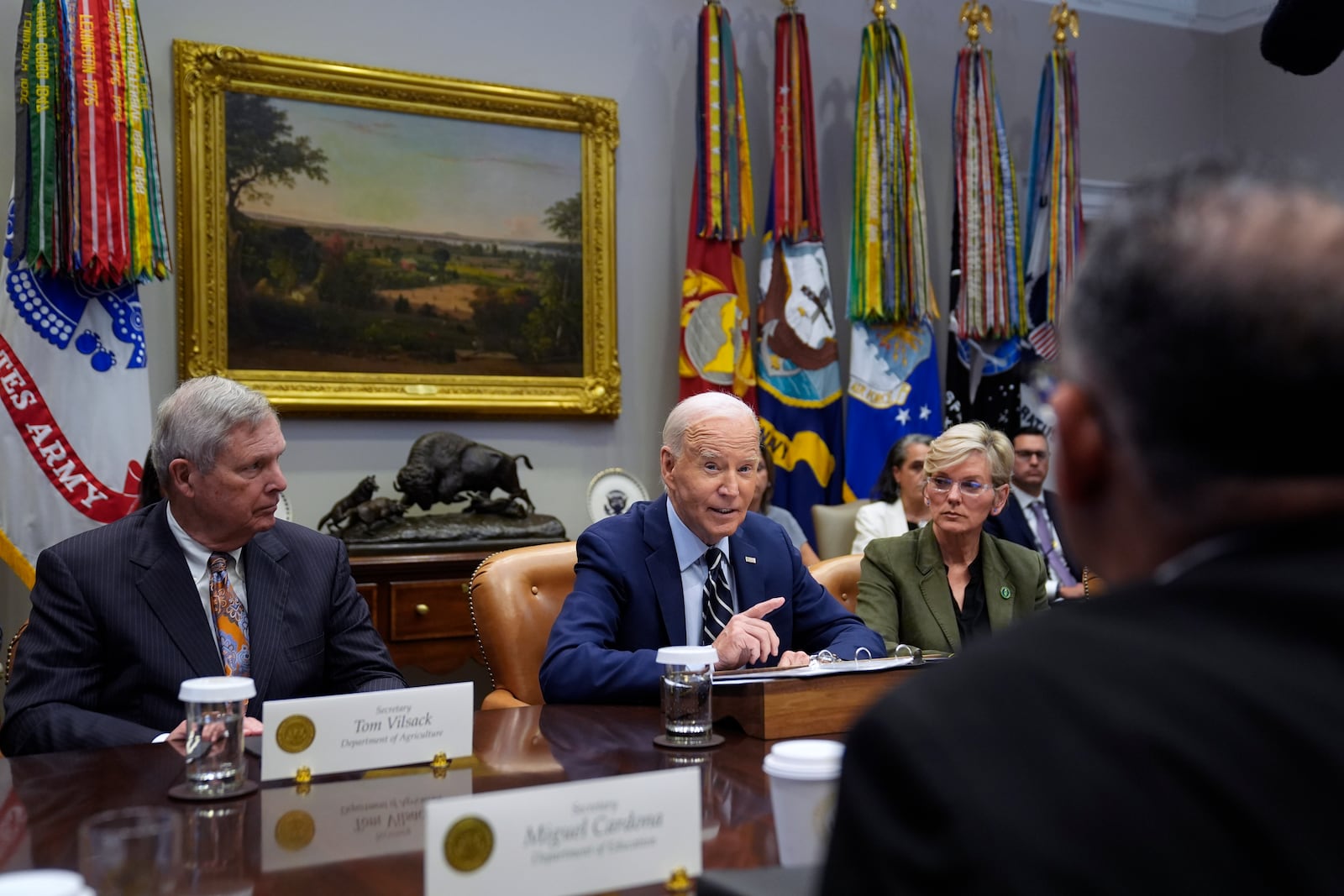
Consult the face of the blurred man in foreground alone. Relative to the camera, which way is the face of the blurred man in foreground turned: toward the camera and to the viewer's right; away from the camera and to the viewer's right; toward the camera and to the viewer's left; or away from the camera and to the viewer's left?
away from the camera and to the viewer's left

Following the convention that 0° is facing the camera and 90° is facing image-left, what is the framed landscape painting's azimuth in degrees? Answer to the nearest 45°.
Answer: approximately 315°

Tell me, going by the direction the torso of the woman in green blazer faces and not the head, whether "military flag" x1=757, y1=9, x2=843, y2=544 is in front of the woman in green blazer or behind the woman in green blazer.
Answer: behind

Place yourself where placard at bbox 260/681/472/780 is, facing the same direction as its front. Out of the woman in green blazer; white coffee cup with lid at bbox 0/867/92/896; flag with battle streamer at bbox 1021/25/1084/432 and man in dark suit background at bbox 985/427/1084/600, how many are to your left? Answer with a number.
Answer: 3

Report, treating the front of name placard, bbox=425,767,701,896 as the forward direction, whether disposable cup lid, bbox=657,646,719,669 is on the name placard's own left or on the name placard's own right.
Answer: on the name placard's own left

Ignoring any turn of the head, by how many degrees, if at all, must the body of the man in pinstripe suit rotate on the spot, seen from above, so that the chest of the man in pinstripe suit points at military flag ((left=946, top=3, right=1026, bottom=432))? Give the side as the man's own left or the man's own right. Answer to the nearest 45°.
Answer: approximately 90° to the man's own left

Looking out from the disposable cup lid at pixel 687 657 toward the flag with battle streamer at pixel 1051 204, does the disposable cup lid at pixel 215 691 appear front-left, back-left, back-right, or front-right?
back-left

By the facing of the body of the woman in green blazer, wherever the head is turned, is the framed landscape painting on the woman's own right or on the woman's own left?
on the woman's own right
